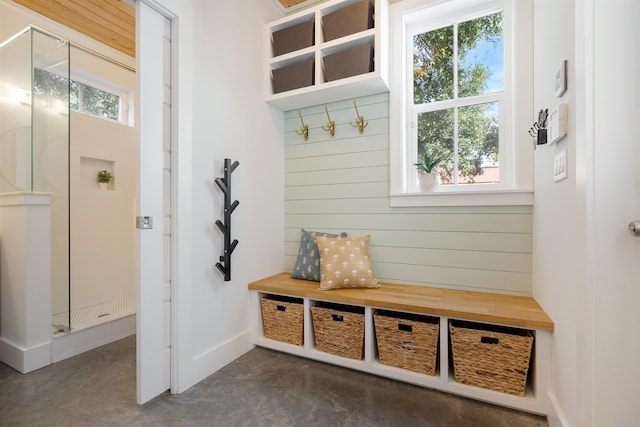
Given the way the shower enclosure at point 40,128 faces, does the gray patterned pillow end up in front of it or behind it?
in front

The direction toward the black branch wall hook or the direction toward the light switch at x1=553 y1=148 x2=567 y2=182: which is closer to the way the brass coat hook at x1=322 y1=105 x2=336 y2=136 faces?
the black branch wall hook

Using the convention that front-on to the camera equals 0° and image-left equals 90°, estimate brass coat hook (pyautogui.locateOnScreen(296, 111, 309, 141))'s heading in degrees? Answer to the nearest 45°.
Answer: approximately 45°

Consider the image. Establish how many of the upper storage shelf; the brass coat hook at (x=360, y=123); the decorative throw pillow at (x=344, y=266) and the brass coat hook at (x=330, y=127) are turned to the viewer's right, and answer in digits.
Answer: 0

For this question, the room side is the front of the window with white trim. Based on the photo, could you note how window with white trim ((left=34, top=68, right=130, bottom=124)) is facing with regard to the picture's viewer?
facing the viewer and to the right of the viewer

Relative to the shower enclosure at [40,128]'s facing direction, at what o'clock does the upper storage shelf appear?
The upper storage shelf is roughly at 12 o'clock from the shower enclosure.

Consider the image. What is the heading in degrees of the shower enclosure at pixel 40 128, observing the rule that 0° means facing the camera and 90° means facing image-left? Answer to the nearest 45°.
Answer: approximately 315°

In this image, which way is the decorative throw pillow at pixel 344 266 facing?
toward the camera

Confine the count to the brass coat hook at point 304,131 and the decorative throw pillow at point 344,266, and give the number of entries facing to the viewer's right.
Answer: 0

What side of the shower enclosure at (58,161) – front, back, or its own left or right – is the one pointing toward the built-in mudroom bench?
front

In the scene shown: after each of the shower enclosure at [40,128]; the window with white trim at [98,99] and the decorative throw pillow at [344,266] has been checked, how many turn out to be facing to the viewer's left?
0

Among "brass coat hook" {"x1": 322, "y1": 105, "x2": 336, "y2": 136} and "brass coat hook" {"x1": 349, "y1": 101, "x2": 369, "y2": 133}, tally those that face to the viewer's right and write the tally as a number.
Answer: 0

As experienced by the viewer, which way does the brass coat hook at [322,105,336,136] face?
facing the viewer and to the left of the viewer
